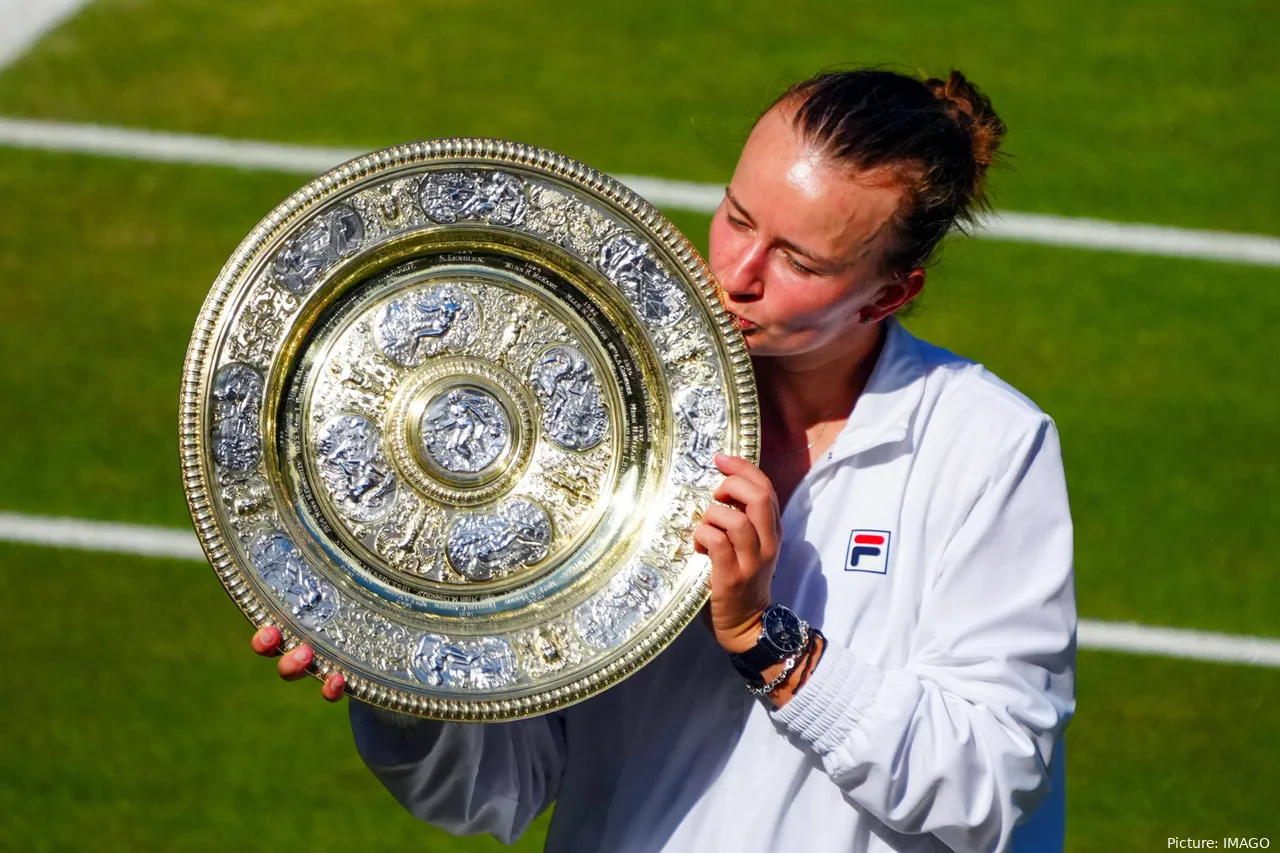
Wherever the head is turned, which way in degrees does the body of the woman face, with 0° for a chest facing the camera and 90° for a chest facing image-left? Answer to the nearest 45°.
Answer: approximately 45°

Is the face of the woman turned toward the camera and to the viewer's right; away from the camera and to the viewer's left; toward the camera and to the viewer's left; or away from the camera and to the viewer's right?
toward the camera and to the viewer's left
